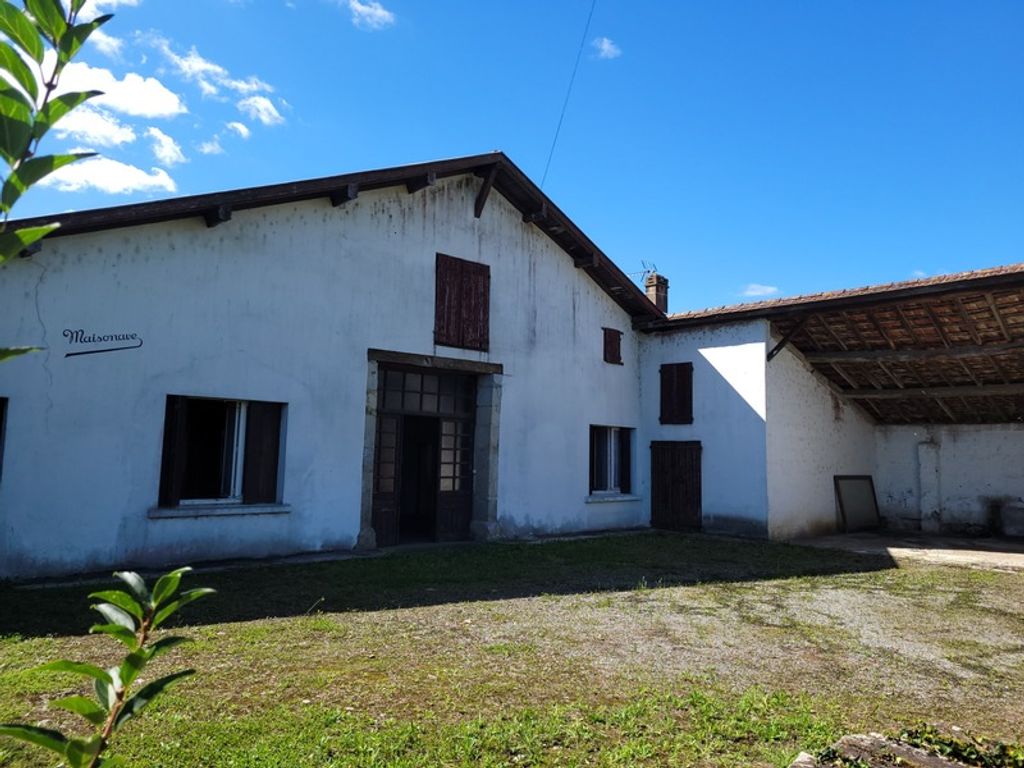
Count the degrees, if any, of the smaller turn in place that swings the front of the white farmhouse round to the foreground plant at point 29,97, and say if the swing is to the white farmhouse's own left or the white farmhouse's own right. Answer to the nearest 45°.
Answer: approximately 45° to the white farmhouse's own right

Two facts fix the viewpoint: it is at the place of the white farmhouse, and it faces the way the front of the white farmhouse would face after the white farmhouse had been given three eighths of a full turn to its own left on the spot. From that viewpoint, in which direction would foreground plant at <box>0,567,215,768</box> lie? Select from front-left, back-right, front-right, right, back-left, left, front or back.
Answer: back

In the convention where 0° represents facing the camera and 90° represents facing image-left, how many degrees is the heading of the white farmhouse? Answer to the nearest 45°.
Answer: approximately 315°
